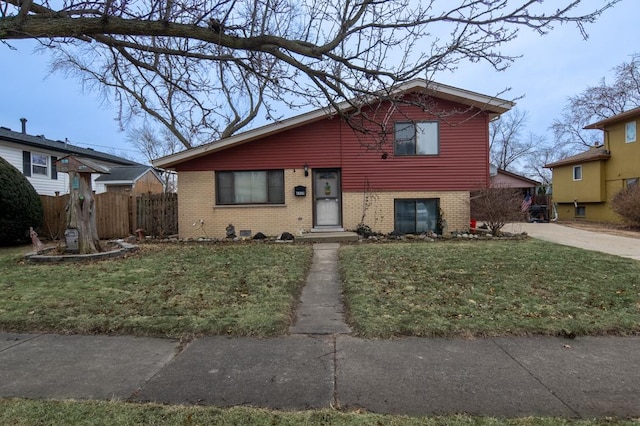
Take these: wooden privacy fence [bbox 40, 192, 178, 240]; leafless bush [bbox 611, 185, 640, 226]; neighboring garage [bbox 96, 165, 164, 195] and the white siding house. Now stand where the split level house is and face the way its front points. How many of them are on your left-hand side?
1

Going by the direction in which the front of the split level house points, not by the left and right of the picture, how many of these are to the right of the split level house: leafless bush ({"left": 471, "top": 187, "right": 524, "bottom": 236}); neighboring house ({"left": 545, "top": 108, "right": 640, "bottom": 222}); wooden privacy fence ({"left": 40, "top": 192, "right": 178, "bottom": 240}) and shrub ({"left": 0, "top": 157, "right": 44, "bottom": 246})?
2

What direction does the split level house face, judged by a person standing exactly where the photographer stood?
facing the viewer

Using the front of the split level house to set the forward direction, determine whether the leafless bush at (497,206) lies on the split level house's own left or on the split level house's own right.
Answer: on the split level house's own left

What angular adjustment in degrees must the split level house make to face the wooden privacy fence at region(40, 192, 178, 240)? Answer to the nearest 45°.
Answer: approximately 90° to its right

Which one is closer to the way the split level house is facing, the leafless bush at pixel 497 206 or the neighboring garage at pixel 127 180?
the leafless bush

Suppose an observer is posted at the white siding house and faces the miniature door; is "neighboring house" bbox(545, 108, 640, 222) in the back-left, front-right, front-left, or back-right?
front-left

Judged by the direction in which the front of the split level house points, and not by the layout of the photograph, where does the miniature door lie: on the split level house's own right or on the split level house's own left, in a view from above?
on the split level house's own right

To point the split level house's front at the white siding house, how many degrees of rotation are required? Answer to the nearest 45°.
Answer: approximately 135° to its right

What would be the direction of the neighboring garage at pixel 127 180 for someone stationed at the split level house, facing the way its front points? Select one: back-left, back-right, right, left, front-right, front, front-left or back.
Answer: back-right

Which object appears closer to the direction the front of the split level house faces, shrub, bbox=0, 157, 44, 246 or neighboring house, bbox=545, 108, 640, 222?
the shrub

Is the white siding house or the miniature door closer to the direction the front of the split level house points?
the miniature door

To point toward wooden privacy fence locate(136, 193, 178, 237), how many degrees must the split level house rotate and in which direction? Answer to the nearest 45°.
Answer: approximately 90° to its right

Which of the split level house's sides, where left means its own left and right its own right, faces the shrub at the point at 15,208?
right
